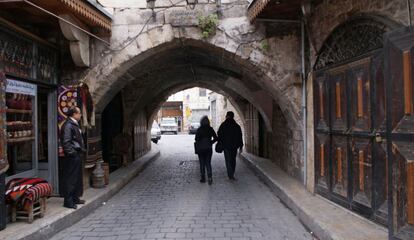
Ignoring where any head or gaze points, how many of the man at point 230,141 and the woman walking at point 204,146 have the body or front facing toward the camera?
0

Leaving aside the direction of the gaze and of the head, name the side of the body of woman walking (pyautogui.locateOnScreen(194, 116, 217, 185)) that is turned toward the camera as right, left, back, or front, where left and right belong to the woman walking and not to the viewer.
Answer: back

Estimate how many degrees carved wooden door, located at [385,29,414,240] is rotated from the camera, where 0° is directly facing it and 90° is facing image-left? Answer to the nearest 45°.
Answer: approximately 45°

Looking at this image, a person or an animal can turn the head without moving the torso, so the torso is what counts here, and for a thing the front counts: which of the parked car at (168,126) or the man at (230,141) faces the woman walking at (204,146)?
the parked car

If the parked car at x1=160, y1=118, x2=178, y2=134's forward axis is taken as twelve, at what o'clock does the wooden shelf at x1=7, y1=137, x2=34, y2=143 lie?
The wooden shelf is roughly at 12 o'clock from the parked car.

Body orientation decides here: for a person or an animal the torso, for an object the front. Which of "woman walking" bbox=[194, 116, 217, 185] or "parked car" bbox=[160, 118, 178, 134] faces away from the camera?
the woman walking

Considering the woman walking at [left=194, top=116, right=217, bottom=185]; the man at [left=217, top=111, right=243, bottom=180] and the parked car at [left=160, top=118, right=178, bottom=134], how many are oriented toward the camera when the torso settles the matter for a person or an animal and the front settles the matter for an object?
1

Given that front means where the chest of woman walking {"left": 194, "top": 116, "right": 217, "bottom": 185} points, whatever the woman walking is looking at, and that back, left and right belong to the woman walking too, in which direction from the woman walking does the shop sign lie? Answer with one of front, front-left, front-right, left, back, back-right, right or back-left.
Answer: back-left

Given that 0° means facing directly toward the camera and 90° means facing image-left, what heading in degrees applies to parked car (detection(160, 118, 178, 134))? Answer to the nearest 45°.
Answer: approximately 0°

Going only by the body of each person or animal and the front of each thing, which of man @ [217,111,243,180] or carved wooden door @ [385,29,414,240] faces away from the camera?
the man

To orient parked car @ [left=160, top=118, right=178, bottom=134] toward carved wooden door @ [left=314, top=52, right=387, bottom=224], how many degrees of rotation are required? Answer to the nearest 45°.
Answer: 0° — it already faces it

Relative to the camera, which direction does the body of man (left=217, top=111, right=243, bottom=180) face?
away from the camera

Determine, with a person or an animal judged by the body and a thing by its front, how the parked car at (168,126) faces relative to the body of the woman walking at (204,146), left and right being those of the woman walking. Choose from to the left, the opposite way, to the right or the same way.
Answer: the opposite way

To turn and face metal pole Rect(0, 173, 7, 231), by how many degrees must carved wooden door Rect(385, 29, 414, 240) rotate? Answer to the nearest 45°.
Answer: approximately 45° to its right
